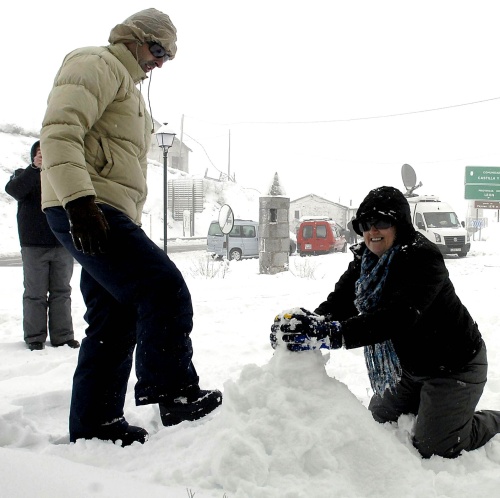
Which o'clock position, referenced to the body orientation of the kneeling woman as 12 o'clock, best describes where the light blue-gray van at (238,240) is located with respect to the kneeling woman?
The light blue-gray van is roughly at 4 o'clock from the kneeling woman.

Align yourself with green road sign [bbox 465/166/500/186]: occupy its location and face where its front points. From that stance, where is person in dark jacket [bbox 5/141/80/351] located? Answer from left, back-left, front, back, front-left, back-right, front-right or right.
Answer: front

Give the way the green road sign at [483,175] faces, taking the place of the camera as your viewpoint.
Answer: facing the viewer

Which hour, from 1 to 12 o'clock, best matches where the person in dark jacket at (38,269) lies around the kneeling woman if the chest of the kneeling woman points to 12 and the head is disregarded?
The person in dark jacket is roughly at 2 o'clock from the kneeling woman.

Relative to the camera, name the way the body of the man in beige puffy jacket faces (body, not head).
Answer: to the viewer's right

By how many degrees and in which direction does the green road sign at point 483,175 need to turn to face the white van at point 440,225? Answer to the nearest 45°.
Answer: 0° — it already faces it

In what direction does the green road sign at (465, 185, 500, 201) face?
toward the camera

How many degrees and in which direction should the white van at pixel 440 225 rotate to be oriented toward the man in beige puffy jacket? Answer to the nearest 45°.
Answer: approximately 45° to its right
